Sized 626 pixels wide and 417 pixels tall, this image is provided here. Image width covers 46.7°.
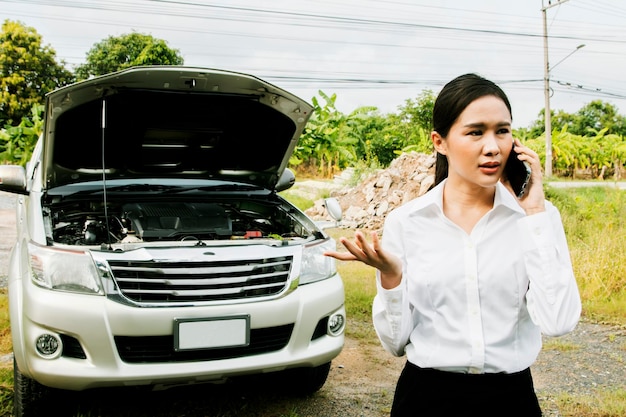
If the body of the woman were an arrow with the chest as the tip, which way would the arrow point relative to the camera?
toward the camera

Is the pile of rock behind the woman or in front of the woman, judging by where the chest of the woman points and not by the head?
behind

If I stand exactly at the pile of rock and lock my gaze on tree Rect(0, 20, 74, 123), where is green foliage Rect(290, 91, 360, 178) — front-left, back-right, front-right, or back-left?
front-right

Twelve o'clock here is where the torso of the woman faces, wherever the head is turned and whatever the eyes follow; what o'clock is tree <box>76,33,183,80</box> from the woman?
The tree is roughly at 5 o'clock from the woman.

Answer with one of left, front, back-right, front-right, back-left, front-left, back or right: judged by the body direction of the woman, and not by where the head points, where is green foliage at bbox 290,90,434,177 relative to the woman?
back

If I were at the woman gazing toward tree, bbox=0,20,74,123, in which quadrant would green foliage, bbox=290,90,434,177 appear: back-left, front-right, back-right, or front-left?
front-right

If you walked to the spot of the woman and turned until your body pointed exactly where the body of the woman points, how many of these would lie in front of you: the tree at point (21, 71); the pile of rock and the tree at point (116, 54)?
0

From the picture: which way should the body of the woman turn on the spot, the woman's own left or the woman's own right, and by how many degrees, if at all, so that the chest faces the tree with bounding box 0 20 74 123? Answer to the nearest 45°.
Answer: approximately 135° to the woman's own right
